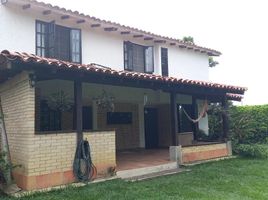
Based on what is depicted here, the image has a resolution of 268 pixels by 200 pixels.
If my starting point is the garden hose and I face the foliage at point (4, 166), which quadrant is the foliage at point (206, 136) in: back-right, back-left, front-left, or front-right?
back-right

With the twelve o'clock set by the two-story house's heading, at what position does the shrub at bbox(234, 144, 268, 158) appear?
The shrub is roughly at 10 o'clock from the two-story house.

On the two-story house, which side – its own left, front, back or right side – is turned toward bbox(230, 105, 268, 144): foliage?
left

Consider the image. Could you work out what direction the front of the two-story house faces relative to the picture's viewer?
facing the viewer and to the right of the viewer
